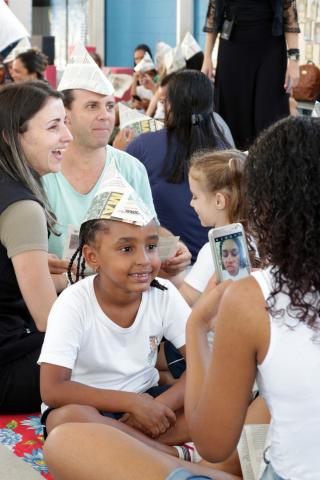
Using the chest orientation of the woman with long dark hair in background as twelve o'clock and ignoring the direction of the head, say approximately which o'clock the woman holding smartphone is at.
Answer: The woman holding smartphone is roughly at 6 o'clock from the woman with long dark hair in background.

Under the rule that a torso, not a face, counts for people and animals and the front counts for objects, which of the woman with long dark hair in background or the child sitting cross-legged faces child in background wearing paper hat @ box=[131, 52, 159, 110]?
the woman with long dark hair in background

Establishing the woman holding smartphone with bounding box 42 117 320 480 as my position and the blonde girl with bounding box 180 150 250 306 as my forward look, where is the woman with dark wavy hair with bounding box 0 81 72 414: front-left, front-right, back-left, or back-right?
front-left

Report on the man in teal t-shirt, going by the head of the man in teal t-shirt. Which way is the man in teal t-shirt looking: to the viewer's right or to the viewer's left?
to the viewer's right

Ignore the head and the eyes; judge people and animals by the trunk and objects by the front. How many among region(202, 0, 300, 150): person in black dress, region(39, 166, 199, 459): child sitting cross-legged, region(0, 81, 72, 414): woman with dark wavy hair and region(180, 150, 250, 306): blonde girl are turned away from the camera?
0

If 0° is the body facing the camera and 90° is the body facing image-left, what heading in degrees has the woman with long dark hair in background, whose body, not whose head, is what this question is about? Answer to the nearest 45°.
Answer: approximately 180°

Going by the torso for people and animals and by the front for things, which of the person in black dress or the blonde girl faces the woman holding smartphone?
the person in black dress

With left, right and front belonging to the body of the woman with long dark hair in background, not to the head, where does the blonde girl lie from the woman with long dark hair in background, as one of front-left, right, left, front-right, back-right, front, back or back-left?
back

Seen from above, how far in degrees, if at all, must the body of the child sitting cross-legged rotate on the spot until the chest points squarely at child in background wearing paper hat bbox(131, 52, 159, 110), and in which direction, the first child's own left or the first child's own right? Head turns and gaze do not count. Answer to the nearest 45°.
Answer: approximately 135° to the first child's own left

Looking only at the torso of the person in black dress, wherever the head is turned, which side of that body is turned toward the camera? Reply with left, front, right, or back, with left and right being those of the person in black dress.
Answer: front

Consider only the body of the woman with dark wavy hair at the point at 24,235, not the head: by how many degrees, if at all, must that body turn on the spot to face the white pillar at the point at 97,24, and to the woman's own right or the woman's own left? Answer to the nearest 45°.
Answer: approximately 90° to the woman's own left

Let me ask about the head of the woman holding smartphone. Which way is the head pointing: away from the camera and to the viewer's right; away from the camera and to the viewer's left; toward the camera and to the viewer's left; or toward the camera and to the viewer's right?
away from the camera and to the viewer's left
